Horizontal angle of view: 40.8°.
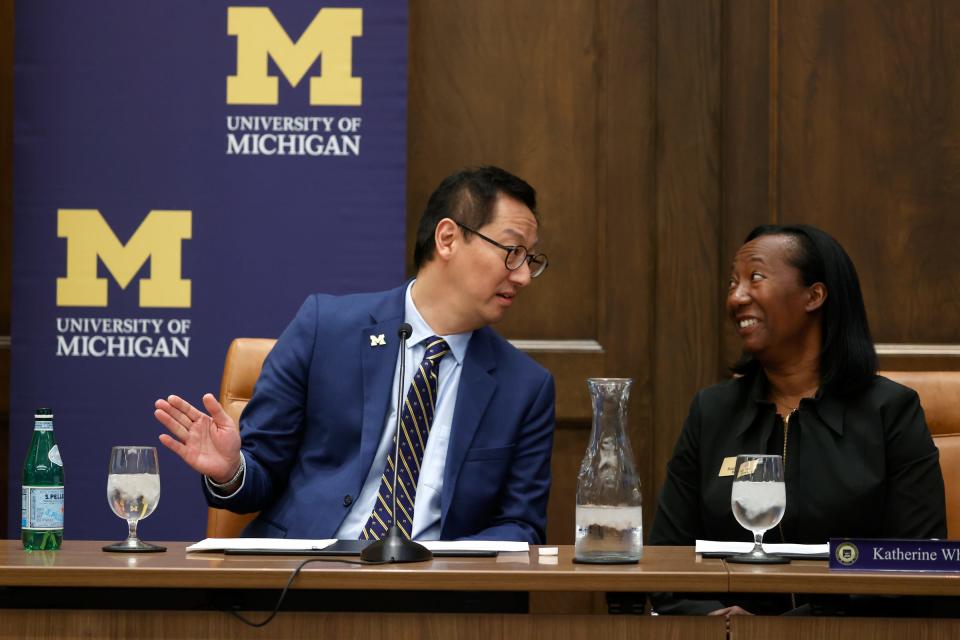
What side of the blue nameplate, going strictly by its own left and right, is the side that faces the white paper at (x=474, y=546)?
right

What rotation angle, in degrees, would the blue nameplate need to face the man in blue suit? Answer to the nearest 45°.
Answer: approximately 135° to its right

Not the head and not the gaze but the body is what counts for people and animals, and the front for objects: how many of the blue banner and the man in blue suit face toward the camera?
2

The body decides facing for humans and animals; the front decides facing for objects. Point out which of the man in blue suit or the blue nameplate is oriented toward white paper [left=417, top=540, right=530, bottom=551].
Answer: the man in blue suit

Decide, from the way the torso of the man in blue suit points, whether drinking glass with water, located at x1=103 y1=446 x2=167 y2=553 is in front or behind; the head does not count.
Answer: in front

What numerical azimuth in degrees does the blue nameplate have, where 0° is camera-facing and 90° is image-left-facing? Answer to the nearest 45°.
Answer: approximately 0°

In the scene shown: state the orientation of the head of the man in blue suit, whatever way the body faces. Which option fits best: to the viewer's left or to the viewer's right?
to the viewer's right

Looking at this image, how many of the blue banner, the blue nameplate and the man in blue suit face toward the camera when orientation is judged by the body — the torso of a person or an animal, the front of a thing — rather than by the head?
3

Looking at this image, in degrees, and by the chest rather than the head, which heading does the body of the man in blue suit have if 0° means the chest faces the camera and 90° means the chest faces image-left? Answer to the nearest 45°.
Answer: approximately 0°

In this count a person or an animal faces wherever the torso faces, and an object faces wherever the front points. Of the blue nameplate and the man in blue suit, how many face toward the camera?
2

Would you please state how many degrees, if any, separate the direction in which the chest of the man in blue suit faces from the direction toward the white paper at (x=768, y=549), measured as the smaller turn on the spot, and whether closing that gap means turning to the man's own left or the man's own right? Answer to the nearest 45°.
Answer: approximately 45° to the man's own left

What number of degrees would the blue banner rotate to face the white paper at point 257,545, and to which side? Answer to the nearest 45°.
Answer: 0° — it already faces it

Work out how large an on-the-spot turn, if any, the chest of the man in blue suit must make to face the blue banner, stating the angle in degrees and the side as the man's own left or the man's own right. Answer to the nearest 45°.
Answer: approximately 135° to the man's own right
